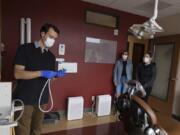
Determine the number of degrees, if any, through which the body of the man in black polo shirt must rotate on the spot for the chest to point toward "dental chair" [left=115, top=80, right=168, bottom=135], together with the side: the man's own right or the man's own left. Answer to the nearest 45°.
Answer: approximately 45° to the man's own left

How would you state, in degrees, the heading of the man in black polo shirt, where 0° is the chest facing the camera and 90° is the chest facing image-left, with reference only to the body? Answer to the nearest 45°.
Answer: approximately 315°

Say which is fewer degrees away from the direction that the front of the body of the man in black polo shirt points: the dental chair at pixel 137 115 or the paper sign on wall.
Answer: the dental chair

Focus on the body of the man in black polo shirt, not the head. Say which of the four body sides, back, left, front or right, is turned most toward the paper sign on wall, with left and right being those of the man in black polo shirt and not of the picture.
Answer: left

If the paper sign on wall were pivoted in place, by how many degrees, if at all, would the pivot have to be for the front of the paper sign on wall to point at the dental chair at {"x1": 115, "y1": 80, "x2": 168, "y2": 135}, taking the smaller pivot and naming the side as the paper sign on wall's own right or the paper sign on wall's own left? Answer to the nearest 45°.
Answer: approximately 45° to the paper sign on wall's own left

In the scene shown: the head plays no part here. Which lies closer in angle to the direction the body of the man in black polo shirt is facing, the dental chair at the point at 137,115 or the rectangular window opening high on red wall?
the dental chair
